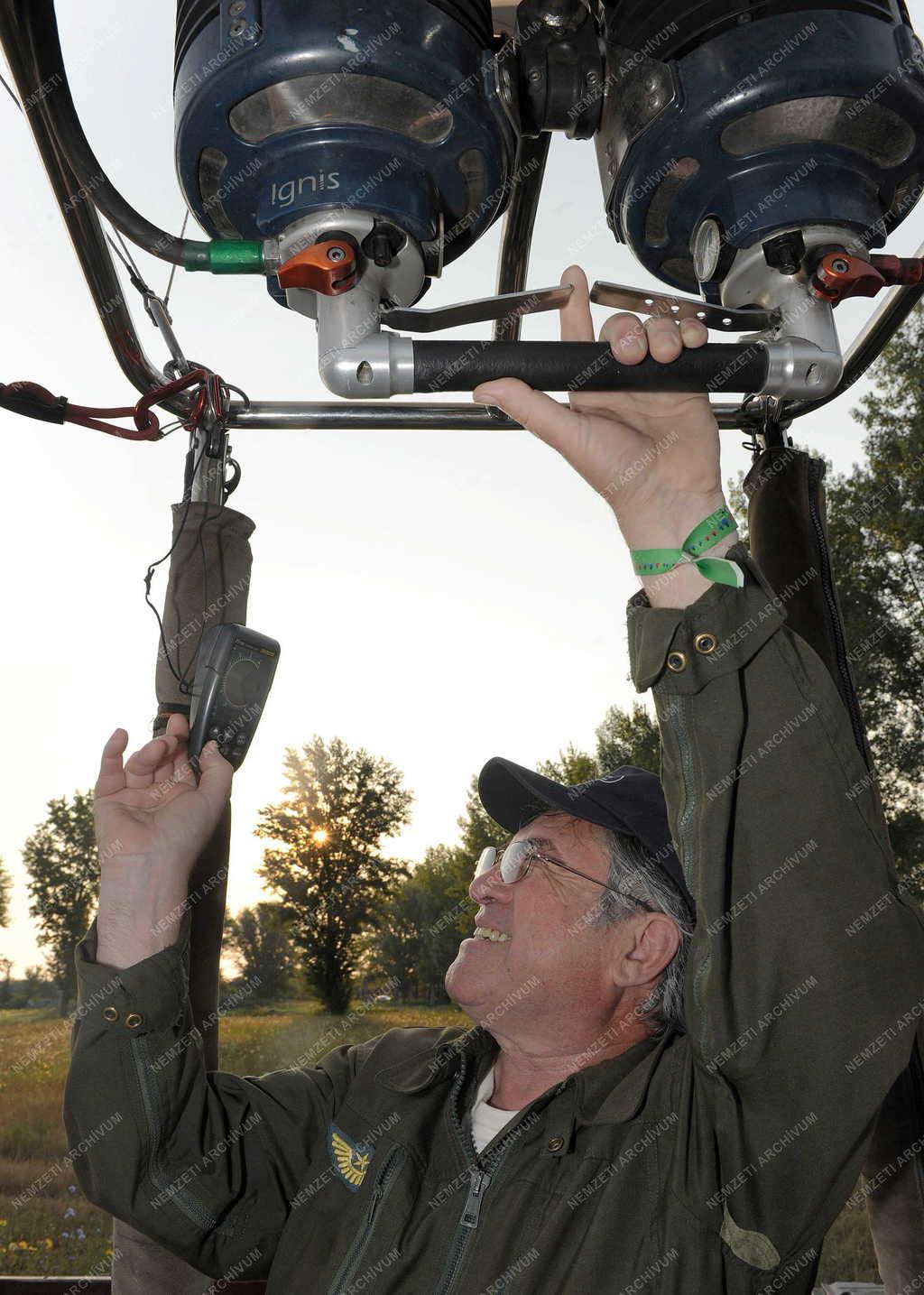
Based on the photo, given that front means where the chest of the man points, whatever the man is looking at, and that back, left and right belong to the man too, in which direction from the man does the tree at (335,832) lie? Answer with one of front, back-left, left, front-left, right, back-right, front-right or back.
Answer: back-right

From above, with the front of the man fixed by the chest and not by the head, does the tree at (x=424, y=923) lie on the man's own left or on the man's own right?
on the man's own right

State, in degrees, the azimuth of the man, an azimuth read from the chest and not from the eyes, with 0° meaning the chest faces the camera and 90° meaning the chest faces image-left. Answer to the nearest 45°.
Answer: approximately 45°

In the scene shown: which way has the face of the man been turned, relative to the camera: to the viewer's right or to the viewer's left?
to the viewer's left

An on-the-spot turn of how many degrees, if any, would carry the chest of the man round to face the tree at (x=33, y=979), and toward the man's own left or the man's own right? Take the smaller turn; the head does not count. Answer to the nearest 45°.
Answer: approximately 90° to the man's own right

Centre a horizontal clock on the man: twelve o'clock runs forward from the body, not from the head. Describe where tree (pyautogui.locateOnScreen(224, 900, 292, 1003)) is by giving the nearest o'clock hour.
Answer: The tree is roughly at 4 o'clock from the man.

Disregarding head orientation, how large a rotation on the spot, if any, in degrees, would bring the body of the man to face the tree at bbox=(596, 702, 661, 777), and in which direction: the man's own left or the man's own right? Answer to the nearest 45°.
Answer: approximately 135° to the man's own right

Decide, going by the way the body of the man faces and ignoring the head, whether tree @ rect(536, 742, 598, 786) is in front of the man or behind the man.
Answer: behind

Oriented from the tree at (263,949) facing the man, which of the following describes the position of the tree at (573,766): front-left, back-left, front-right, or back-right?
front-left
